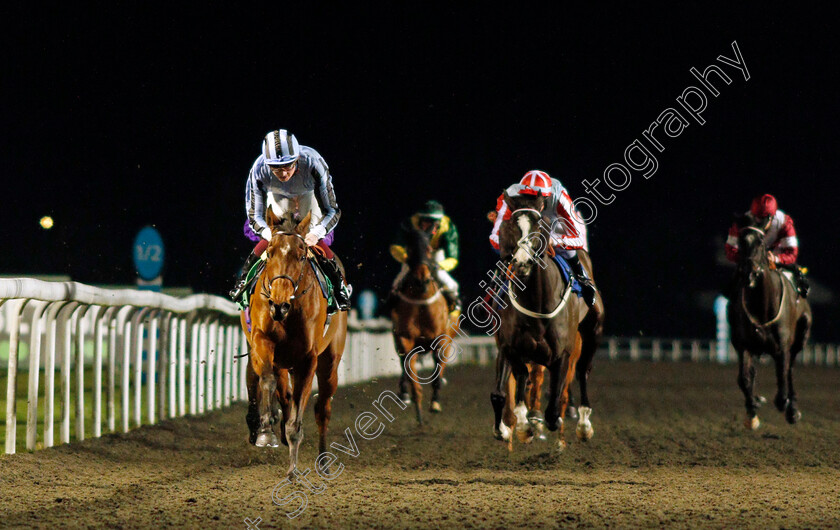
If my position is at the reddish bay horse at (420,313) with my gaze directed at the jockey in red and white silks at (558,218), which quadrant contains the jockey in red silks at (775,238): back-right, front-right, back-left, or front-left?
front-left

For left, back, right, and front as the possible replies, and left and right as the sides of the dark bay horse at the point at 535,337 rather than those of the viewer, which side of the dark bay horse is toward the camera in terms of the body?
front

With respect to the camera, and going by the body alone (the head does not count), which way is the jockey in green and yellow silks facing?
toward the camera

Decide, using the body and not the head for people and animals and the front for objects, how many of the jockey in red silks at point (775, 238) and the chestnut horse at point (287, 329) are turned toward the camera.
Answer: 2

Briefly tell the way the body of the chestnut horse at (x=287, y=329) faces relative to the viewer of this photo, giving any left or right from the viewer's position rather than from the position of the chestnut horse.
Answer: facing the viewer

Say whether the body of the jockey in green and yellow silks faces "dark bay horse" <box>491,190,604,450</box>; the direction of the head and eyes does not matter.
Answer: yes

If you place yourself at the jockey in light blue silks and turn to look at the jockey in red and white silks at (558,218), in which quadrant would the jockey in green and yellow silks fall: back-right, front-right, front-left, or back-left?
front-left

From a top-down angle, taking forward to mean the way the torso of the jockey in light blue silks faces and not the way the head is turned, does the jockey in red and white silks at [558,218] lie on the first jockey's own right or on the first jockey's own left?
on the first jockey's own left

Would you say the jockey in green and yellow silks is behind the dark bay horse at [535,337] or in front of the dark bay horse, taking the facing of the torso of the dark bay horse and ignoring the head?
behind

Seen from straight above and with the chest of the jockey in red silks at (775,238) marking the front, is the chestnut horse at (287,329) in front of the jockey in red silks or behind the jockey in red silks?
in front

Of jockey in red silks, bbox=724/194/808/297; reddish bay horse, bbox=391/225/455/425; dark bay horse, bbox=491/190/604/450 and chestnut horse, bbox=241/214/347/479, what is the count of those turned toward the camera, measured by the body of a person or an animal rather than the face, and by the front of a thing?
4

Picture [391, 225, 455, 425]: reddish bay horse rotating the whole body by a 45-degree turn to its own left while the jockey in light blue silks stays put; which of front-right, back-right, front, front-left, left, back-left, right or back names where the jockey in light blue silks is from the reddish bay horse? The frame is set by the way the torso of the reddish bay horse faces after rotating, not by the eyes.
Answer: front-right

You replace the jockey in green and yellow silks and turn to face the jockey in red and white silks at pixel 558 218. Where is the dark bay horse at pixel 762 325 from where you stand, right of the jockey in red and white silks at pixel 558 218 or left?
left

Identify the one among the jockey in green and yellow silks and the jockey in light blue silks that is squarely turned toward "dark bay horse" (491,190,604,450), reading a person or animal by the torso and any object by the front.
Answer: the jockey in green and yellow silks
